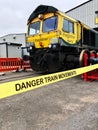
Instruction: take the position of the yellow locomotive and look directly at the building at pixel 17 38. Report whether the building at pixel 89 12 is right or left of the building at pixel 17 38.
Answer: right

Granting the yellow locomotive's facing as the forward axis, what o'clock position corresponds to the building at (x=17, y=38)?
The building is roughly at 4 o'clock from the yellow locomotive.

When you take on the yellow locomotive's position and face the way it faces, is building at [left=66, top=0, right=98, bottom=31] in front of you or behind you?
behind

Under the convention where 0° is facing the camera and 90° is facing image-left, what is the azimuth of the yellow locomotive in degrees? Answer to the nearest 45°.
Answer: approximately 45°
